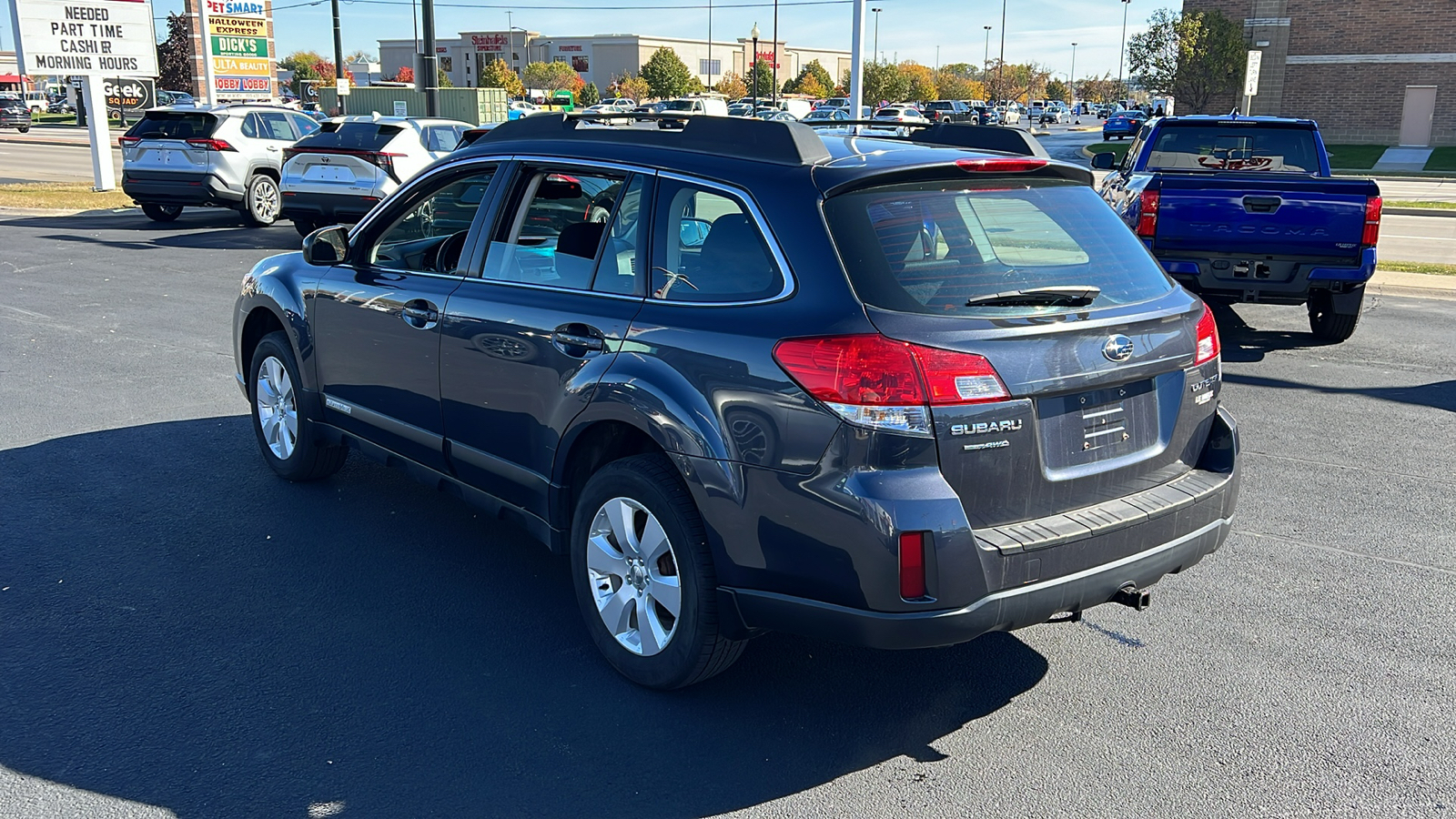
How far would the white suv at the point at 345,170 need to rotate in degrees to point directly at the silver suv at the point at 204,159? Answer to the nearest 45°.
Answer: approximately 90° to its left

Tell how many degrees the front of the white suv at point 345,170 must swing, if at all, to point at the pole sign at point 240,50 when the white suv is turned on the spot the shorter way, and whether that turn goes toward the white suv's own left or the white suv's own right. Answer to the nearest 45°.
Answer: approximately 45° to the white suv's own left

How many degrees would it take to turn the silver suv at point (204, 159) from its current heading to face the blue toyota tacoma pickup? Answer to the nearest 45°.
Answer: approximately 90° to its right

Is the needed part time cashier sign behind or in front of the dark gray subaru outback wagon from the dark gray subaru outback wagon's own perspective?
in front

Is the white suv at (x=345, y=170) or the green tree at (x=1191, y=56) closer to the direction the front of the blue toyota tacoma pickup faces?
the green tree

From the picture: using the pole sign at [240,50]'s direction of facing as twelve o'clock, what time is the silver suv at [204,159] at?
The silver suv is roughly at 12 o'clock from the pole sign.

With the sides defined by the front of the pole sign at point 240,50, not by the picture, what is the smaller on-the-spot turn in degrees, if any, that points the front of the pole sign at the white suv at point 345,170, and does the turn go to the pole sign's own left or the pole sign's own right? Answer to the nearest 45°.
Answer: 0° — it already faces it

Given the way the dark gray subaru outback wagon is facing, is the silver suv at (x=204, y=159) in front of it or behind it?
in front

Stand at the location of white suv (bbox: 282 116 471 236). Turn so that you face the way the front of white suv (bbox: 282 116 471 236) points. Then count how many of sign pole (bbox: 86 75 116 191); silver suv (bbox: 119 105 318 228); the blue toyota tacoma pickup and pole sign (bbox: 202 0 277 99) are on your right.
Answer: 1

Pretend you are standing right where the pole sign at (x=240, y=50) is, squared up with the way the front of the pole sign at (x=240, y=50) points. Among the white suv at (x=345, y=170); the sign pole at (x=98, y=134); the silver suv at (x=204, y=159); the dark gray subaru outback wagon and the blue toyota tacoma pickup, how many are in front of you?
5

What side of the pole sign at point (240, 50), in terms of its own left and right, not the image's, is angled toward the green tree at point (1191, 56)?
left

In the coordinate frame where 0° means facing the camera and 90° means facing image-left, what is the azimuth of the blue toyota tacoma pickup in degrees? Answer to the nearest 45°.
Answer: approximately 180°
